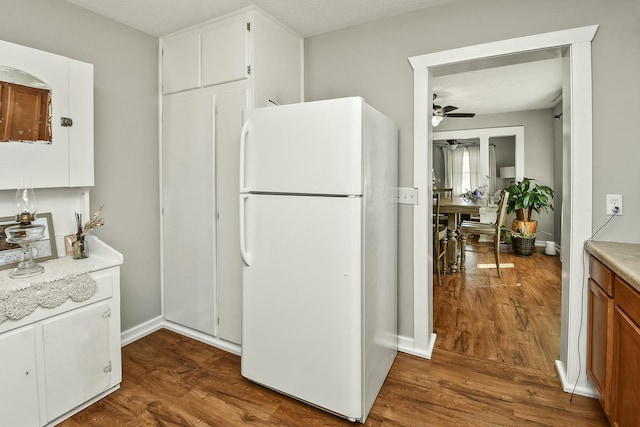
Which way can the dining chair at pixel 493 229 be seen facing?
to the viewer's left

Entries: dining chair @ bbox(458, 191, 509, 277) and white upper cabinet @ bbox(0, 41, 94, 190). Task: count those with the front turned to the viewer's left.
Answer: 1

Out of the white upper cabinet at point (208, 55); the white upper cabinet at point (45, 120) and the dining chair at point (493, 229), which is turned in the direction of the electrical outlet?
the white upper cabinet at point (45, 120)

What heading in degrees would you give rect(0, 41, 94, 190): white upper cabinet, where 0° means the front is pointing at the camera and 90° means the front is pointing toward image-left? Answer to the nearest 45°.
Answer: approximately 315°

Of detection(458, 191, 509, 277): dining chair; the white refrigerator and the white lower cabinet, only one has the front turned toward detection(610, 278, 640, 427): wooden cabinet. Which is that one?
the white lower cabinet

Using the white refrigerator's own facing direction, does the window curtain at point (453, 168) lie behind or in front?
behind

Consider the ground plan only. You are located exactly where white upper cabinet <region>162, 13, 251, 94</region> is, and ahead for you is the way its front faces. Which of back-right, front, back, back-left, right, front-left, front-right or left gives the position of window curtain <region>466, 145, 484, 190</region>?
back

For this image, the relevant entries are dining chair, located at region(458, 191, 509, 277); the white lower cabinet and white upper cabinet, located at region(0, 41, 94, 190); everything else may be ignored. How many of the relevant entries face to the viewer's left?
1

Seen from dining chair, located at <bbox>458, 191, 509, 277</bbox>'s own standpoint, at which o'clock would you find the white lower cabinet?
The white lower cabinet is roughly at 10 o'clock from the dining chair.

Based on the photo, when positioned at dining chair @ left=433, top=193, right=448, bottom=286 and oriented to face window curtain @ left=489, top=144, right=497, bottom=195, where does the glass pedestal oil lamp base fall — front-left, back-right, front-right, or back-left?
back-left

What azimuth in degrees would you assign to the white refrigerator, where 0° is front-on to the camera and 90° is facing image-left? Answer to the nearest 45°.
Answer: approximately 45°

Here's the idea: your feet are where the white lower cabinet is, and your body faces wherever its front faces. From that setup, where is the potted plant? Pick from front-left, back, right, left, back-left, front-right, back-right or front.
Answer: front-left

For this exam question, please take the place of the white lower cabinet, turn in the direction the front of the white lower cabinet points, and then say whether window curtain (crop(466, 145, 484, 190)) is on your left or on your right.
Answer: on your left
